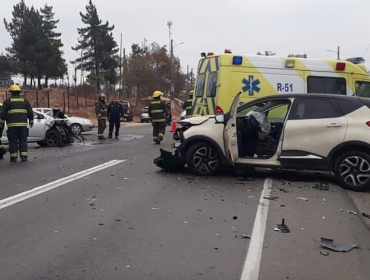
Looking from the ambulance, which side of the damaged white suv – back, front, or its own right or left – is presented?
right

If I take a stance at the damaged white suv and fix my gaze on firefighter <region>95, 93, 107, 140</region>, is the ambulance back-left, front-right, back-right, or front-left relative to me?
front-right

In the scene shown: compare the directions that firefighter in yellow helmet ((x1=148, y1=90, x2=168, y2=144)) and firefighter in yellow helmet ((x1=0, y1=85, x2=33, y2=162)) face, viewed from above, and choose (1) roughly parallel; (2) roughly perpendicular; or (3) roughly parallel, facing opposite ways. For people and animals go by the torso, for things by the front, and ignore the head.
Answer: roughly parallel

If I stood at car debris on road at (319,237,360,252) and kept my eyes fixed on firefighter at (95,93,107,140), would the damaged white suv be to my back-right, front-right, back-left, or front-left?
front-right

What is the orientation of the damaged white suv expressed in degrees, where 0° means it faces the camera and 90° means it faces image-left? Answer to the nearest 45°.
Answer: approximately 90°

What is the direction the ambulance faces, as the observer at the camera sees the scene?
facing away from the viewer and to the right of the viewer

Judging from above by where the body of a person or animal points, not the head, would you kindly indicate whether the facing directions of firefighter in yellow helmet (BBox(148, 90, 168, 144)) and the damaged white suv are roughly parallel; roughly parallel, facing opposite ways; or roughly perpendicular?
roughly perpendicular
